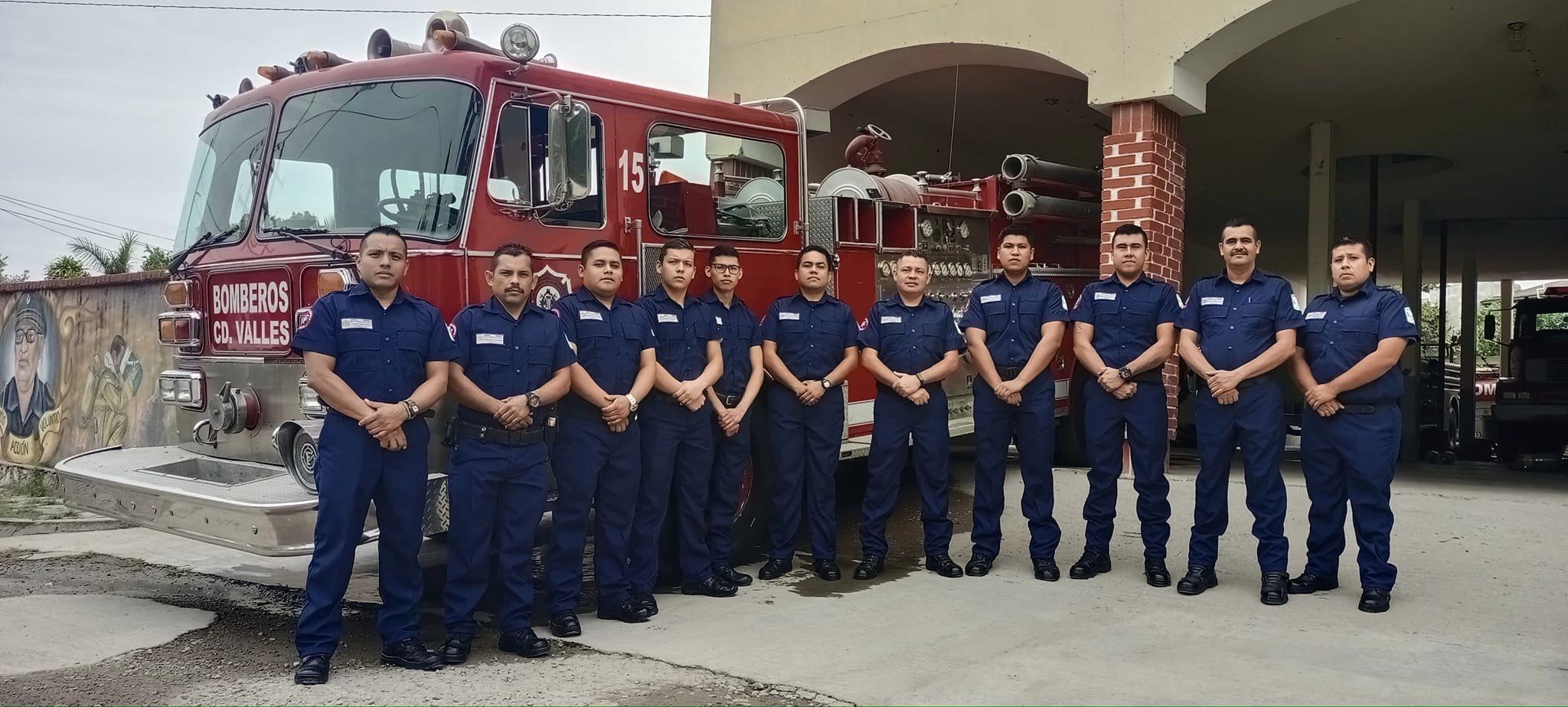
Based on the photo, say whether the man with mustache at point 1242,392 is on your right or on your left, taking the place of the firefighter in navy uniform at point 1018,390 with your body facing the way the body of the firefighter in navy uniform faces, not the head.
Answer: on your left

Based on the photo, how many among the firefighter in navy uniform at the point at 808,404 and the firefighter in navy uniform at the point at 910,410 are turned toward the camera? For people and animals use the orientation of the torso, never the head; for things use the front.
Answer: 2

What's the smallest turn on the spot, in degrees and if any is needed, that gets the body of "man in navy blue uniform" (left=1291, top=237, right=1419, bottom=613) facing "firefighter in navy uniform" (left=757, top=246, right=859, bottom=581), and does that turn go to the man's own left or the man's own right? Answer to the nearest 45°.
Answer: approximately 45° to the man's own right

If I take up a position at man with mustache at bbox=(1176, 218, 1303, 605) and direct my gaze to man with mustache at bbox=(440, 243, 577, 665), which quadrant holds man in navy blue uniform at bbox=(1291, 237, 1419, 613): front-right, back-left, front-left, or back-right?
back-left

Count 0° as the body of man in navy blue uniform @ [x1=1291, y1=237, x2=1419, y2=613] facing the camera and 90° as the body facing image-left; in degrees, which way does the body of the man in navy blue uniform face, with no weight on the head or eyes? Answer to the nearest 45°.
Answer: approximately 45°
